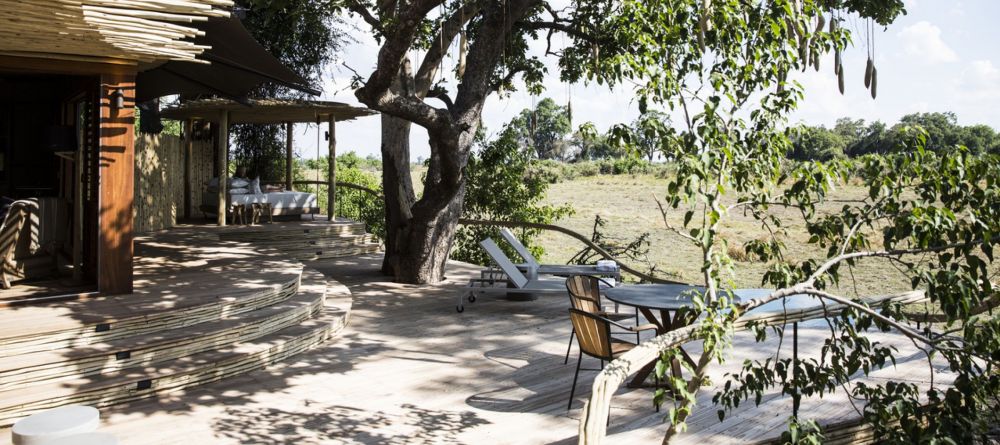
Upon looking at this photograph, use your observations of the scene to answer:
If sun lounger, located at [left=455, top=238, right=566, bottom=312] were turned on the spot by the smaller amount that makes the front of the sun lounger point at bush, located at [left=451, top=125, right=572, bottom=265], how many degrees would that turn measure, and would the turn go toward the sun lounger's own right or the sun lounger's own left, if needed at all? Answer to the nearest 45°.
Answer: approximately 90° to the sun lounger's own left

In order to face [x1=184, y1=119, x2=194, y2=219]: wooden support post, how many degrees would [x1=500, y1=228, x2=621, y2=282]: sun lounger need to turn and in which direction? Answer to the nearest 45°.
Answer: approximately 135° to its left

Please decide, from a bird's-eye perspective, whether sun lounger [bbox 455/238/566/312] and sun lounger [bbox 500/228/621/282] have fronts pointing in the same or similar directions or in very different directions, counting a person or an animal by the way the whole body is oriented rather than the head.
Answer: same or similar directions

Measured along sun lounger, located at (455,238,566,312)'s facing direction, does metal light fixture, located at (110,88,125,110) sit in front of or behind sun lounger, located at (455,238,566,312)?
behind

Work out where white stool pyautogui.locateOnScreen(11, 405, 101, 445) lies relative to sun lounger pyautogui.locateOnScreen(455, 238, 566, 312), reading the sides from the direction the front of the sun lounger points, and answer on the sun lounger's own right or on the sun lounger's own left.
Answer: on the sun lounger's own right

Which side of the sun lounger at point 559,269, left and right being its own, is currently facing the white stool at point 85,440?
right

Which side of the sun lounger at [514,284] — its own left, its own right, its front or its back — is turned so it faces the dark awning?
back

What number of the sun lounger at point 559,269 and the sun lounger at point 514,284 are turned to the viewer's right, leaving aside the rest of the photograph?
2

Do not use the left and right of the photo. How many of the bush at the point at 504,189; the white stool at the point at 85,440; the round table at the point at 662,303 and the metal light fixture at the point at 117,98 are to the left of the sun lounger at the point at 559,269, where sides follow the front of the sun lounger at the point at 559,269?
1

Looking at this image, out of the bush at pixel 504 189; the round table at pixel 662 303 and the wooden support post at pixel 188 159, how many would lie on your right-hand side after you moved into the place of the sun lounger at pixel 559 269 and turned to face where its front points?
1

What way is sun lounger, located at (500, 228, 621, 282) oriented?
to the viewer's right

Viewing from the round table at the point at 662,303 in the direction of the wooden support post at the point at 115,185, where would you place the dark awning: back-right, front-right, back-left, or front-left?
front-right

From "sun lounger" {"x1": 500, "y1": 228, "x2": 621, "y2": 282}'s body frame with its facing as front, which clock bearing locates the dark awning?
The dark awning is roughly at 6 o'clock from the sun lounger.

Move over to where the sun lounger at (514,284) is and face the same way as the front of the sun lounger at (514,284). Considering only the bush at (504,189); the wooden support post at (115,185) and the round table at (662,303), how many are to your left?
1

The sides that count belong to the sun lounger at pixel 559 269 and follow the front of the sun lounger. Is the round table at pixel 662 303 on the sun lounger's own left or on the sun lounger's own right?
on the sun lounger's own right

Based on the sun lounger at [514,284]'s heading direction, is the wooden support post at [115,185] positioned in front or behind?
behind

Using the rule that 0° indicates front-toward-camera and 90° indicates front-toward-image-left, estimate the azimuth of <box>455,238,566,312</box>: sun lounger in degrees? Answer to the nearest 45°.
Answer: approximately 270°
